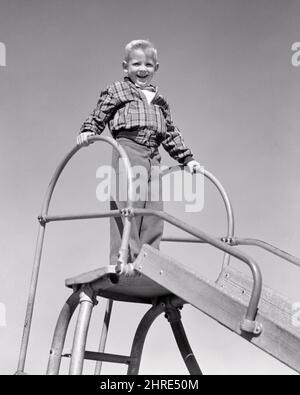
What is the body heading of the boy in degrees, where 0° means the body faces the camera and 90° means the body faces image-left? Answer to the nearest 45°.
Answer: approximately 315°
